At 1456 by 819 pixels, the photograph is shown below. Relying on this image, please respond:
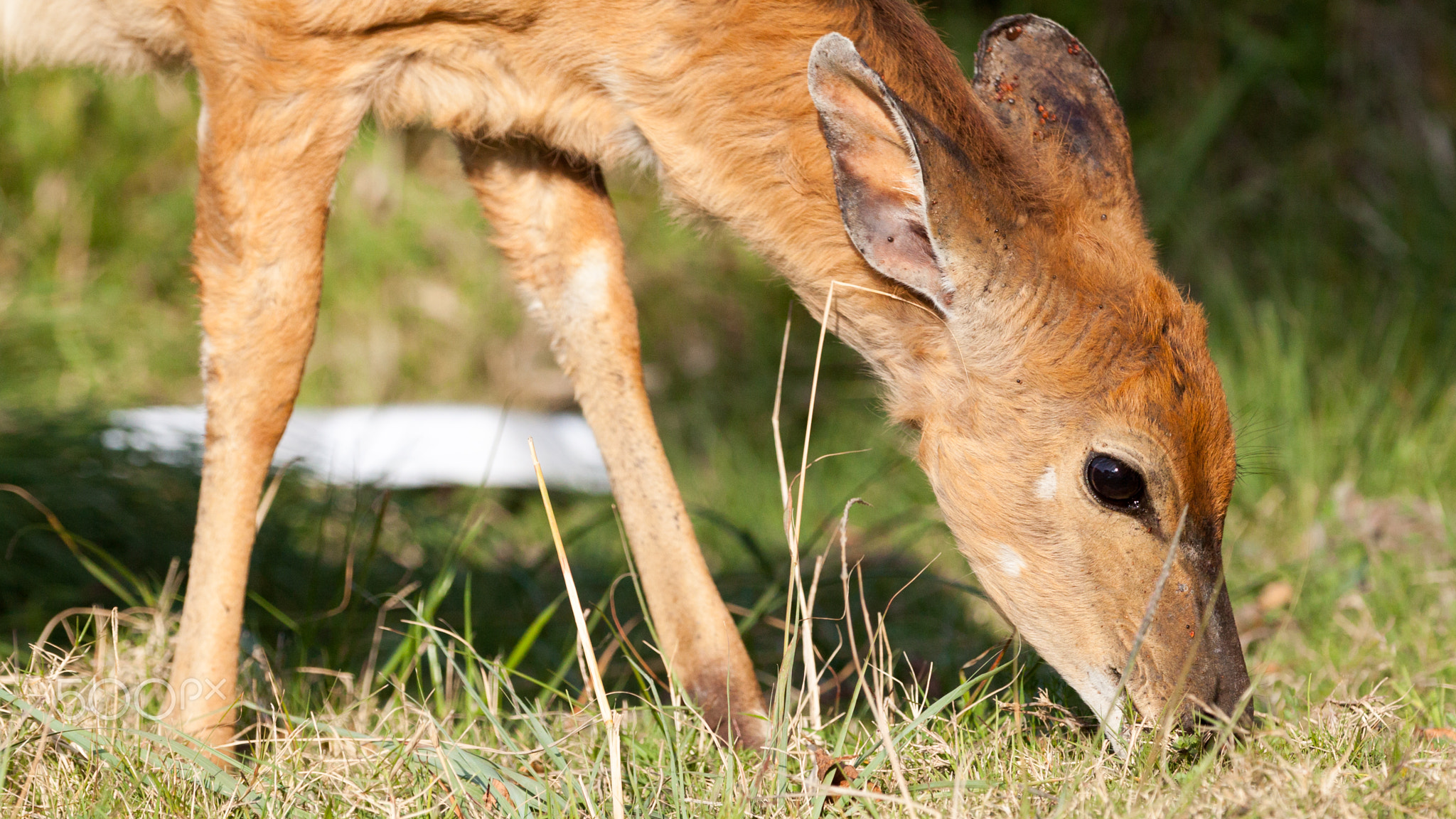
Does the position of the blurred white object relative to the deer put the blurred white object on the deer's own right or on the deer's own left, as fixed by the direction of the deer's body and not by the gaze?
on the deer's own left

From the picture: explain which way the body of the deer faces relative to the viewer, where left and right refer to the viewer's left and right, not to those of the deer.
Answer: facing to the right of the viewer

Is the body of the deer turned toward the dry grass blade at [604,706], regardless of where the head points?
no

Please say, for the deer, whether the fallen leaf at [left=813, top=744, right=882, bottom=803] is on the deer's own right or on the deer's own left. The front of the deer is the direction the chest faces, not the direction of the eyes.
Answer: on the deer's own right
